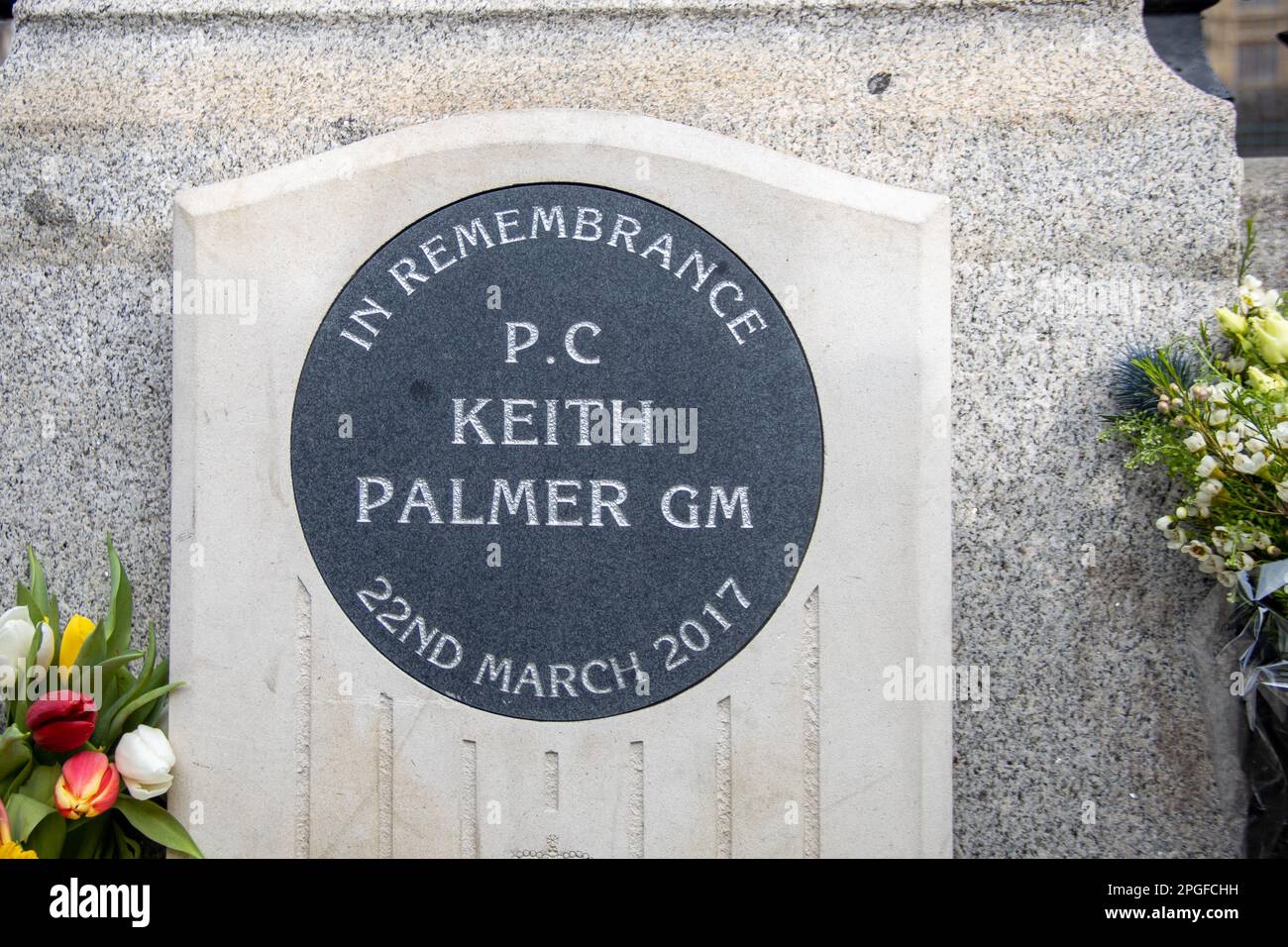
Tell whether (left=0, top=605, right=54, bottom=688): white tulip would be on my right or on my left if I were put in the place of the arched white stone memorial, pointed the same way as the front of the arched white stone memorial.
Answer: on my right

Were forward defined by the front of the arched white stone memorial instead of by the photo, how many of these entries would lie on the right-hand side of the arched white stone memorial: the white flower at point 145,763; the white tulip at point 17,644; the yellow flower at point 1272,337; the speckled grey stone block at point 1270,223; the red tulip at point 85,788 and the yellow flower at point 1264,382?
3

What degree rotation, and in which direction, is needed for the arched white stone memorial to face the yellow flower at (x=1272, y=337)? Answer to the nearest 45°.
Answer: approximately 90° to its left

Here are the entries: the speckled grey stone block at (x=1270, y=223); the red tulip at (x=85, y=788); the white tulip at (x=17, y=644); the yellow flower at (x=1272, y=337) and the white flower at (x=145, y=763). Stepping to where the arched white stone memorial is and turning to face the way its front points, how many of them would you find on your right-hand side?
3

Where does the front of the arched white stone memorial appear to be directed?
toward the camera

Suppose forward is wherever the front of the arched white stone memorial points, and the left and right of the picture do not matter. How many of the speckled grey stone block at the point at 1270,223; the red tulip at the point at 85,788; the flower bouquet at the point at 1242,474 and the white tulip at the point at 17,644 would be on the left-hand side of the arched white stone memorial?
2

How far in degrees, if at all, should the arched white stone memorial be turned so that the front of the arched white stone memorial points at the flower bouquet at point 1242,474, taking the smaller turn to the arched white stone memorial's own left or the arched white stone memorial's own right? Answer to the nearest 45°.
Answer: approximately 90° to the arched white stone memorial's own left

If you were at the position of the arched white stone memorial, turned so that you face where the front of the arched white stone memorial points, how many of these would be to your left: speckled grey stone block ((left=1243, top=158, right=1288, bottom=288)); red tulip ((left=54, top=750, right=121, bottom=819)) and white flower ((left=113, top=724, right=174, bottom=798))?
1

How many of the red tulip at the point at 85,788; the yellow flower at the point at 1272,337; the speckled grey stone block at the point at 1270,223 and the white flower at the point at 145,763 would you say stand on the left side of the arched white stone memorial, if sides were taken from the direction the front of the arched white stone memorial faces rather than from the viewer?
2

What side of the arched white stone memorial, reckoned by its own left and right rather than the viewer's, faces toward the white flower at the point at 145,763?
right

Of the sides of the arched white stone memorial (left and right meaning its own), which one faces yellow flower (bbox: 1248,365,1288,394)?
left

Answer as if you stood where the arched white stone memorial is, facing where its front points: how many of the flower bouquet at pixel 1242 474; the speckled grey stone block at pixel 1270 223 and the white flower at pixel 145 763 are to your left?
2

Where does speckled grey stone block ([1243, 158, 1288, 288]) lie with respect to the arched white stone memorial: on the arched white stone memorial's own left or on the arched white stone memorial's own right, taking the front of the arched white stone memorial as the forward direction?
on the arched white stone memorial's own left
